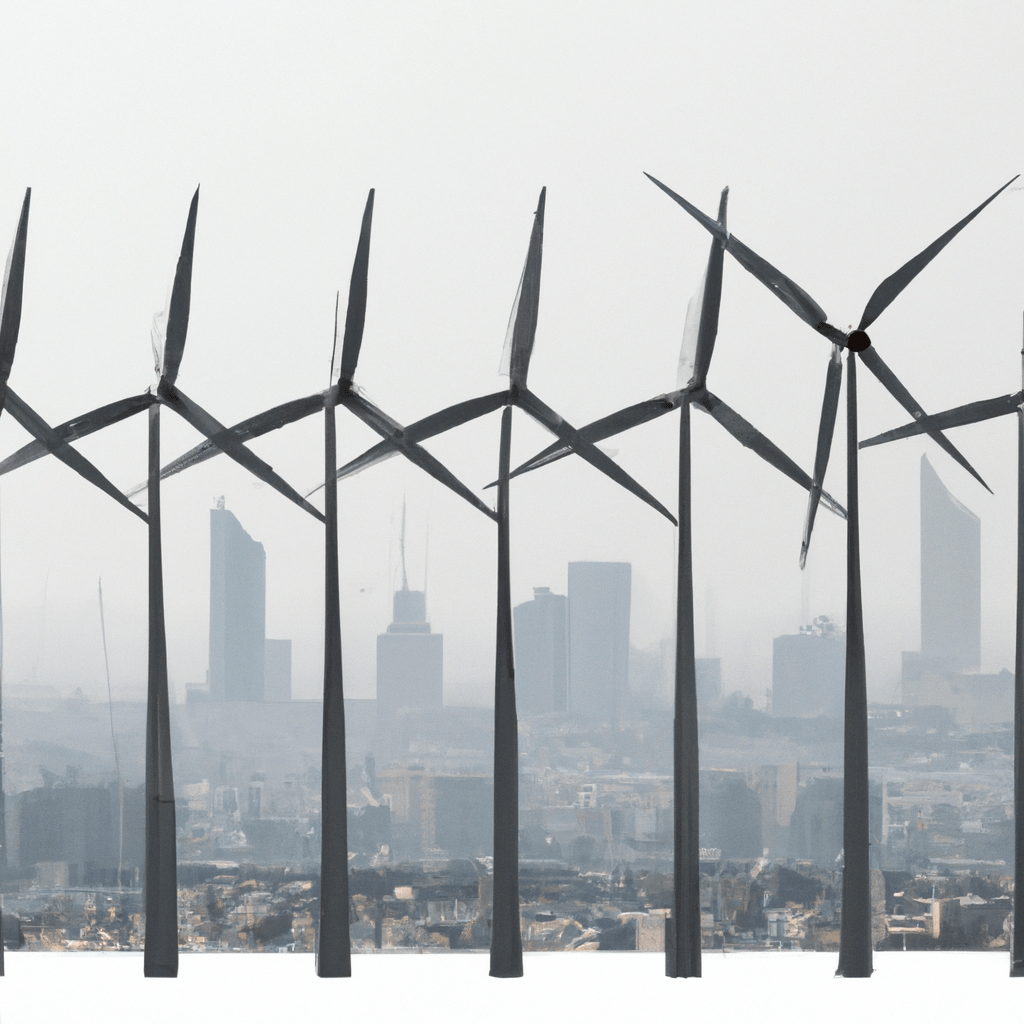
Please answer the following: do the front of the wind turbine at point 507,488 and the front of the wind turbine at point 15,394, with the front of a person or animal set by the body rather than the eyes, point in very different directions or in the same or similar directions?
same or similar directions

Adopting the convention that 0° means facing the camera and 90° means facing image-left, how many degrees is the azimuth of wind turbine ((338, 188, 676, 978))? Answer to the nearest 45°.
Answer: approximately 0°

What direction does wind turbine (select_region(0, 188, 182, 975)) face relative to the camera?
toward the camera

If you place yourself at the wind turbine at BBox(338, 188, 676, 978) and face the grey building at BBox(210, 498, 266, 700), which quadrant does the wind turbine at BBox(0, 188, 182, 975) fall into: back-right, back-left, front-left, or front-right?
front-left

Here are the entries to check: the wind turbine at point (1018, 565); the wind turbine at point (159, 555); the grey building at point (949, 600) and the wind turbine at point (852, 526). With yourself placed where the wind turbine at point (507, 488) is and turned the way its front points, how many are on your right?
1

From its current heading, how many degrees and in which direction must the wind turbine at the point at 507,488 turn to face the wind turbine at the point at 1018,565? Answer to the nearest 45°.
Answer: approximately 90° to its left

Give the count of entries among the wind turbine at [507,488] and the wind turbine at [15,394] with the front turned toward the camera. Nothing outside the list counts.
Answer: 2

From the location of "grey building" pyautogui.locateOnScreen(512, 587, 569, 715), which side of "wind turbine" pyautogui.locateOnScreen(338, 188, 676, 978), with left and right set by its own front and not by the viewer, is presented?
back

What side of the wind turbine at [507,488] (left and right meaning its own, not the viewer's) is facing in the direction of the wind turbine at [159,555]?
right

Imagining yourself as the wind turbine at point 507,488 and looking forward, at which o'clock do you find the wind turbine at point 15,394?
the wind turbine at point 15,394 is roughly at 3 o'clock from the wind turbine at point 507,488.

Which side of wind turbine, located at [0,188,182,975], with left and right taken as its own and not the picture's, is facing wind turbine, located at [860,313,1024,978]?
left
